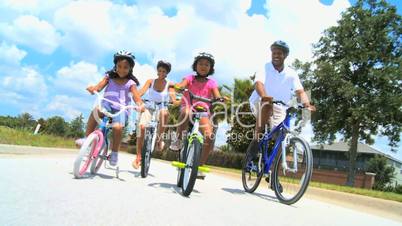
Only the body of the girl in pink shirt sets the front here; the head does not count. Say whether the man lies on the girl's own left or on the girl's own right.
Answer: on the girl's own left

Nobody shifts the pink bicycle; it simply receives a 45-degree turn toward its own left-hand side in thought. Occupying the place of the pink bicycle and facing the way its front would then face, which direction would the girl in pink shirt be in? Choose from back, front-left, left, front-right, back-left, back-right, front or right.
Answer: left

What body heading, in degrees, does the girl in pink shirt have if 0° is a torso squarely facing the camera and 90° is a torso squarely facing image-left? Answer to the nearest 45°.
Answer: approximately 0°

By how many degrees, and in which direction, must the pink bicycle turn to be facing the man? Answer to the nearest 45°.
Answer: approximately 135° to its left
